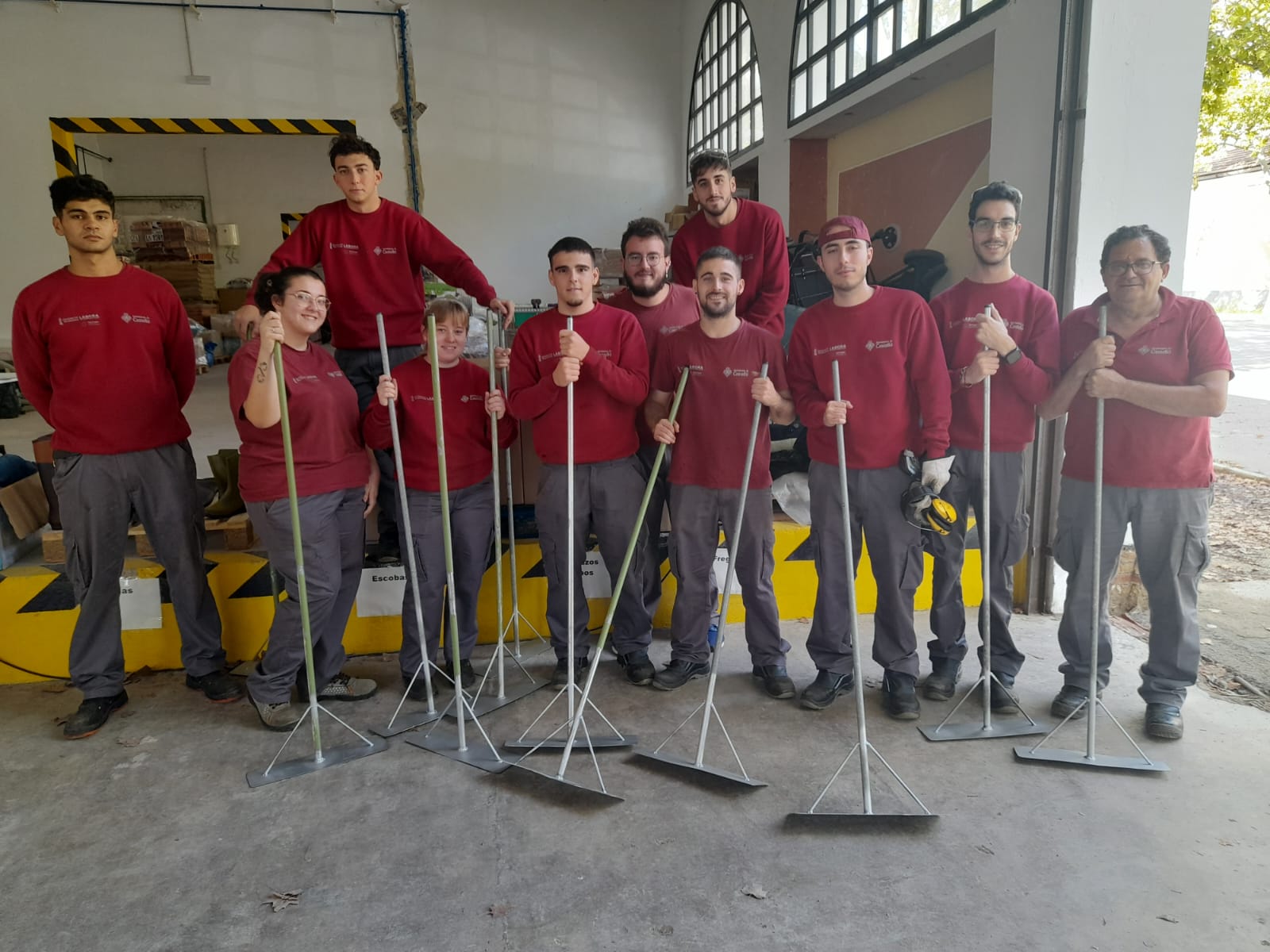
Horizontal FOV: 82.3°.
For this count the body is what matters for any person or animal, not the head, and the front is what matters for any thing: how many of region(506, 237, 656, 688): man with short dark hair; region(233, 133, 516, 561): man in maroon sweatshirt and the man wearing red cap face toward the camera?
3

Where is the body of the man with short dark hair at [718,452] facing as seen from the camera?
toward the camera

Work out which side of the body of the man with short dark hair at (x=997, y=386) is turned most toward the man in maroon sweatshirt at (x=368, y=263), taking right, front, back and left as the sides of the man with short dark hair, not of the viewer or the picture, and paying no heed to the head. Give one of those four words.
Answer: right

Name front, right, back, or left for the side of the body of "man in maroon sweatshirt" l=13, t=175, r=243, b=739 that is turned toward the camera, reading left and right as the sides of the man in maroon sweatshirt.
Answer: front

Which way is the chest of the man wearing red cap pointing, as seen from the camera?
toward the camera

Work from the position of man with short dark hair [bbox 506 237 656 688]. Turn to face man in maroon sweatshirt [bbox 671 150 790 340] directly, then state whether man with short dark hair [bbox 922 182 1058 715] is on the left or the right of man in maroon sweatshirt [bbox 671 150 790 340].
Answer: right

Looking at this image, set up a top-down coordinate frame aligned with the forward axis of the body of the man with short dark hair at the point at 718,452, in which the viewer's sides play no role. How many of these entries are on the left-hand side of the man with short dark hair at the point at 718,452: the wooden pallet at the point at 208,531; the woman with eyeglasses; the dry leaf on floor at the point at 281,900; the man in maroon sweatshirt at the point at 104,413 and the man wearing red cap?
1

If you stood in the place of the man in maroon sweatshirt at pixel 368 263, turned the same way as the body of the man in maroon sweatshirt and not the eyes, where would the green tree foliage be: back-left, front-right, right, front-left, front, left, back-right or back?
left

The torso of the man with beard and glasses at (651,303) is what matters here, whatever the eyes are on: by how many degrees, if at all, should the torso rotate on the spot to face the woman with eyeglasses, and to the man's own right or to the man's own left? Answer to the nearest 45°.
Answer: approximately 45° to the man's own right

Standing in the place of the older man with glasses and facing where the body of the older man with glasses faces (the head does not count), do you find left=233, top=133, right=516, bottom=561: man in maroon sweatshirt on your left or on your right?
on your right
